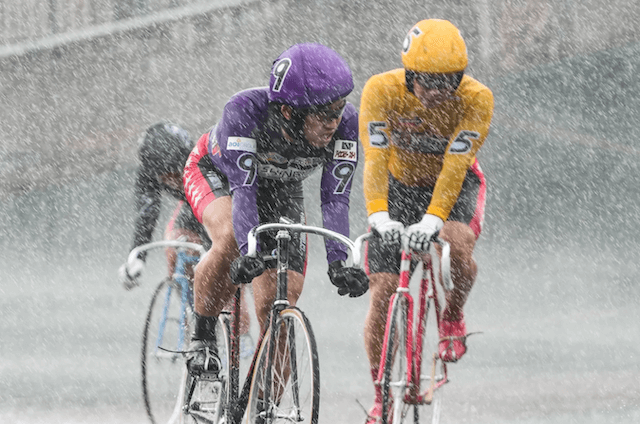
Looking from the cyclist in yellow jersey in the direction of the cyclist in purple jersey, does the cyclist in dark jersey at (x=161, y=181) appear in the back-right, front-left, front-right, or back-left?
front-right

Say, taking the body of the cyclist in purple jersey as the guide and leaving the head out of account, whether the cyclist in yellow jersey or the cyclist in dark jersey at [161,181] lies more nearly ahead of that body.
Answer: the cyclist in yellow jersey

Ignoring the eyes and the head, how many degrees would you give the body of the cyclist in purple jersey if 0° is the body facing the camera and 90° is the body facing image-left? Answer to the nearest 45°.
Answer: approximately 315°

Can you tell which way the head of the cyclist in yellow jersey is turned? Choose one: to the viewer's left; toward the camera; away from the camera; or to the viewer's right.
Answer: toward the camera

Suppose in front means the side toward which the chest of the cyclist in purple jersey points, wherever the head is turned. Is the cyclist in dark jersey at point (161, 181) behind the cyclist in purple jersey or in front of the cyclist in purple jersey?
behind

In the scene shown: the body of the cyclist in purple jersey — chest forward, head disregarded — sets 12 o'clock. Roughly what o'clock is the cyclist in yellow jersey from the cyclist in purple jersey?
The cyclist in yellow jersey is roughly at 10 o'clock from the cyclist in purple jersey.

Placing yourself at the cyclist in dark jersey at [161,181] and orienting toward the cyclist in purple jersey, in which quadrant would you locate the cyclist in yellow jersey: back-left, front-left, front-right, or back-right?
front-left
